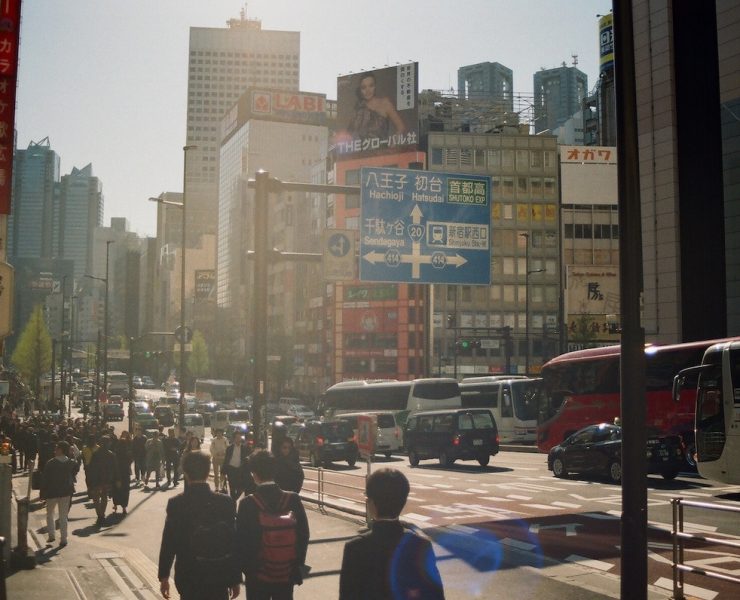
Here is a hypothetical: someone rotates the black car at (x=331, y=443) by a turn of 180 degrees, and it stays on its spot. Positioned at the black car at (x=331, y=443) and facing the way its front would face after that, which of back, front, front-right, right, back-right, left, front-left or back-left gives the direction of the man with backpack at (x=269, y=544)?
front-right

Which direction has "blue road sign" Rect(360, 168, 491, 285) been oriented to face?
toward the camera

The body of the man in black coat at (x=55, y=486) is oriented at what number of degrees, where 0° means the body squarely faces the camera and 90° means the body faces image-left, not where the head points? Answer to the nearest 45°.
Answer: approximately 180°

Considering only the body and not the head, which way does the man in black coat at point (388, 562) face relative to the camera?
away from the camera

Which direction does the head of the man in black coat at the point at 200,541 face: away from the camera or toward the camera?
away from the camera

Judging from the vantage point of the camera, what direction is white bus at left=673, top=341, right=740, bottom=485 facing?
facing to the left of the viewer

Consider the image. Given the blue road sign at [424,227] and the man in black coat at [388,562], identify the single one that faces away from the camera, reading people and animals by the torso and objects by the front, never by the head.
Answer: the man in black coat

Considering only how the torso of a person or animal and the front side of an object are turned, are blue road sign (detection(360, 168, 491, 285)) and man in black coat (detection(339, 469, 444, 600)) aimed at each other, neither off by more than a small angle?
yes

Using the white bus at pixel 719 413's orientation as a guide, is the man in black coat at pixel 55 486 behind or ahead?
ahead

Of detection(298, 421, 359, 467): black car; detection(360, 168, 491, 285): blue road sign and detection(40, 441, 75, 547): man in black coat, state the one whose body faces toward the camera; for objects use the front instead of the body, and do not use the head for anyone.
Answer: the blue road sign

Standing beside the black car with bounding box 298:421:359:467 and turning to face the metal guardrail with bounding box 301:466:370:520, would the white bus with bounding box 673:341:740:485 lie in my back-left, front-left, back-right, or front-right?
front-left

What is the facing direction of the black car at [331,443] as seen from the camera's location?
facing away from the viewer and to the left of the viewer

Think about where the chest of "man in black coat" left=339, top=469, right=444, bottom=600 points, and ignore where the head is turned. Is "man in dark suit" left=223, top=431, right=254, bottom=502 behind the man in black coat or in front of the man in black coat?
in front

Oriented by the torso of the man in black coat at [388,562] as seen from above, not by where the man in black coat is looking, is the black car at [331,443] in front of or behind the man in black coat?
in front

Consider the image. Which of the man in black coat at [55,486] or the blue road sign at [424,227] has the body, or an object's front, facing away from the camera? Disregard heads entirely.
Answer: the man in black coat

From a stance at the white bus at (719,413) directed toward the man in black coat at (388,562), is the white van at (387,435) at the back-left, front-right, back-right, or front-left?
back-right

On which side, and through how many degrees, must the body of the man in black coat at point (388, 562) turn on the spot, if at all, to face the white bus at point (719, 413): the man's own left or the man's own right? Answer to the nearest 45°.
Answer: approximately 45° to the man's own right
